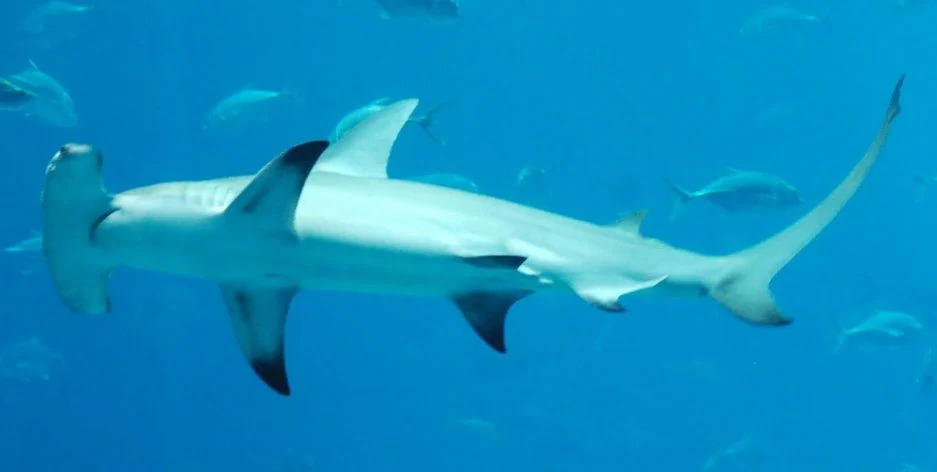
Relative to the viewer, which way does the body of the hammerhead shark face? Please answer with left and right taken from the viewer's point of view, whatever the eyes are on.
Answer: facing to the left of the viewer

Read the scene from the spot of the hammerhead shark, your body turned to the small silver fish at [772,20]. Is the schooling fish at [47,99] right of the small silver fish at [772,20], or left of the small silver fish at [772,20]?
left

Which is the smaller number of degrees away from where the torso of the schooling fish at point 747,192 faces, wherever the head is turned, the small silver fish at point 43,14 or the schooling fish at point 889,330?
the schooling fish

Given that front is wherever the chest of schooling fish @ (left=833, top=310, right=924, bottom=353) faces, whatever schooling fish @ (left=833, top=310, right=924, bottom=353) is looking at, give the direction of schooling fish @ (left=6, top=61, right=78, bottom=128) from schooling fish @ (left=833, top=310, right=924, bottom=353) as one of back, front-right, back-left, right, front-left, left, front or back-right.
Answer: back-right

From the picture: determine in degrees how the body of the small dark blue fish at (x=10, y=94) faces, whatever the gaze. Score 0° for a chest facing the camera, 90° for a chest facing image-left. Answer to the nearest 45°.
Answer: approximately 270°

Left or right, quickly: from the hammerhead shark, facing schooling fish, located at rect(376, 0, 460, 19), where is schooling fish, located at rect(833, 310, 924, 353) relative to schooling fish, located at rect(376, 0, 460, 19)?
right

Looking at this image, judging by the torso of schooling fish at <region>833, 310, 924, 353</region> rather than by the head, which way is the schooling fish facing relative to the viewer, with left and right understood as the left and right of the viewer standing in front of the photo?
facing to the right of the viewer

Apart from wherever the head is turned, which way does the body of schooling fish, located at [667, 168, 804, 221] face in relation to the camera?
to the viewer's right

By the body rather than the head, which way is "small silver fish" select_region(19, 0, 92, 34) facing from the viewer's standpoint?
to the viewer's left
